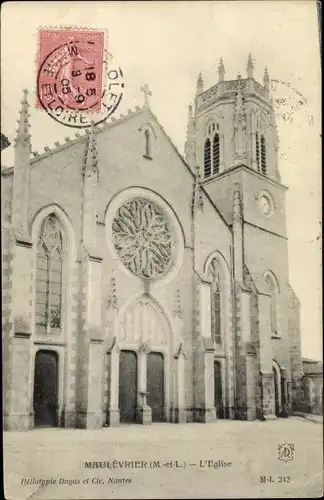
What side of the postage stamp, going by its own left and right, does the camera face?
front
